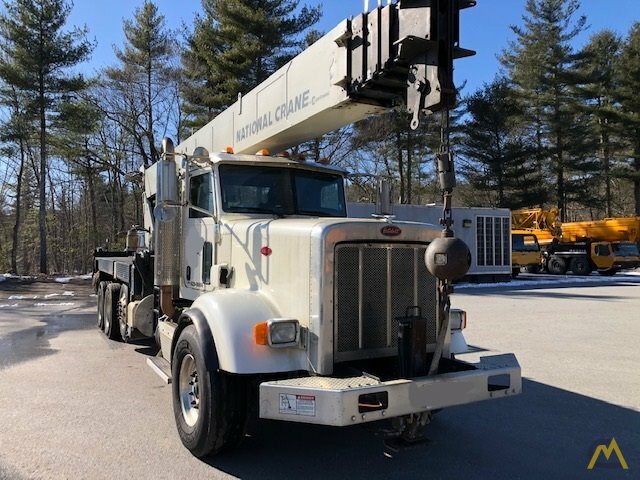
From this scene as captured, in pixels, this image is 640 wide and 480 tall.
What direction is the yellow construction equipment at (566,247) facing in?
to the viewer's right

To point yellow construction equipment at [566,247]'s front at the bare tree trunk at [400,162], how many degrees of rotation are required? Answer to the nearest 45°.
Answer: approximately 180°

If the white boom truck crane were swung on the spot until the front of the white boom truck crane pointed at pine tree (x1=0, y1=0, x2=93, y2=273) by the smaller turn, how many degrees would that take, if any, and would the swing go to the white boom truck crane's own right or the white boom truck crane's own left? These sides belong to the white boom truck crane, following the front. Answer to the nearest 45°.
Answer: approximately 180°

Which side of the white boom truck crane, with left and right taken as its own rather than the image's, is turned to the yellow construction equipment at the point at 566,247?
left

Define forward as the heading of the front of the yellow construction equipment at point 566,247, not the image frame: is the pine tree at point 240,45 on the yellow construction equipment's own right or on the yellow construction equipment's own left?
on the yellow construction equipment's own right

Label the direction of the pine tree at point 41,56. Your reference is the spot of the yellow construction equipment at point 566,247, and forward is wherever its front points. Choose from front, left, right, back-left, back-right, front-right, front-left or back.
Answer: back-right

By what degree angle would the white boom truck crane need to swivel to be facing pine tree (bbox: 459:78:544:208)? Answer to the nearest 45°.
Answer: approximately 135° to its left
